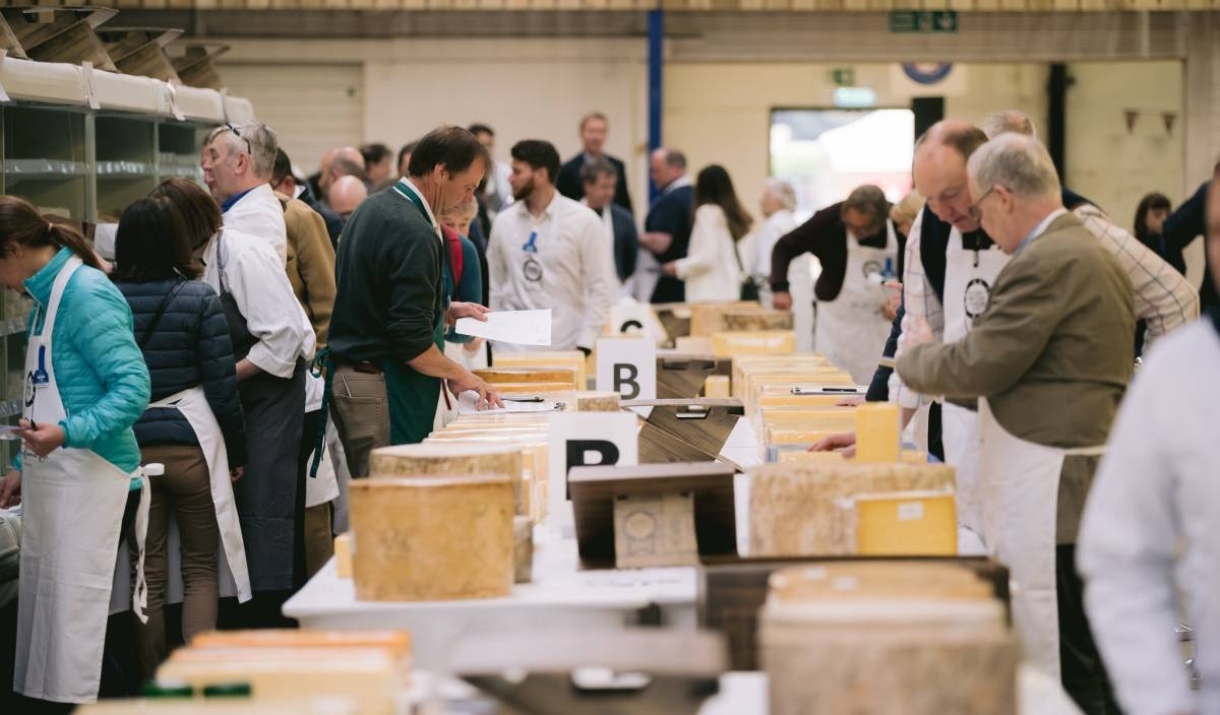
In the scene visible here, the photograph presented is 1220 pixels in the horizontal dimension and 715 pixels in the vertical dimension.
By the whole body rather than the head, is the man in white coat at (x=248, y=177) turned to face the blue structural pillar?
no

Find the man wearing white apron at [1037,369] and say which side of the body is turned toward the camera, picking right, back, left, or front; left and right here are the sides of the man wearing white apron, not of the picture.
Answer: left

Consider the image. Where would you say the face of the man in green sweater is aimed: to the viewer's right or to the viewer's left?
to the viewer's right

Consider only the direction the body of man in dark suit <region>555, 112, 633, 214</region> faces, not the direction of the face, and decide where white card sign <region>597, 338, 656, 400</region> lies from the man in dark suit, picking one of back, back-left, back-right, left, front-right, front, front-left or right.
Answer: front

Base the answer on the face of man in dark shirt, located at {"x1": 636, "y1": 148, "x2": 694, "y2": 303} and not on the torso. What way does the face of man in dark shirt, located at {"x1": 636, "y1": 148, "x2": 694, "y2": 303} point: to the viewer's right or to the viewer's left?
to the viewer's left

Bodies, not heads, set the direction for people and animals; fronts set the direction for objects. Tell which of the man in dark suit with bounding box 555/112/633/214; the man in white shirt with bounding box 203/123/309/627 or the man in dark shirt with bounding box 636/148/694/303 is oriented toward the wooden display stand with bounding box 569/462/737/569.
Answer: the man in dark suit with bounding box 555/112/633/214

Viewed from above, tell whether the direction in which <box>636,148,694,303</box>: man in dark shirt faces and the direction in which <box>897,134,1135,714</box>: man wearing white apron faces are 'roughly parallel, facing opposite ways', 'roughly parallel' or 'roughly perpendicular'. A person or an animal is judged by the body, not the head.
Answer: roughly parallel

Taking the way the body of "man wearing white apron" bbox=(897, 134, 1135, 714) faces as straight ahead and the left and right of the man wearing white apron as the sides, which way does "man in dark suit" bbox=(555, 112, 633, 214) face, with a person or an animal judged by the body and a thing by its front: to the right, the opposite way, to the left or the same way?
to the left

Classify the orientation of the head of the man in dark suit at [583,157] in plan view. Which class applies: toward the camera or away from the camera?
toward the camera

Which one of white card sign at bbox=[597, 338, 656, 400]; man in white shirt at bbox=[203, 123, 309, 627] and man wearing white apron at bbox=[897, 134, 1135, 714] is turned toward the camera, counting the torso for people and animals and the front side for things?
the white card sign

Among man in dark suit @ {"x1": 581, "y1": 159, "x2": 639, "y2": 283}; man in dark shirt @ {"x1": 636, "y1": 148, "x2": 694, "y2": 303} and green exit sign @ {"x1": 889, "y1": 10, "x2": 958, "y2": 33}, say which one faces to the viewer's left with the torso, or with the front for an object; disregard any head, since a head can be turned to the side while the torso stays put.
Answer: man in dark shirt @ {"x1": 636, "y1": 148, "x2": 694, "y2": 303}

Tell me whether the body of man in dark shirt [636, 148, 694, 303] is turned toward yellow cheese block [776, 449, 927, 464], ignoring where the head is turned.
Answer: no

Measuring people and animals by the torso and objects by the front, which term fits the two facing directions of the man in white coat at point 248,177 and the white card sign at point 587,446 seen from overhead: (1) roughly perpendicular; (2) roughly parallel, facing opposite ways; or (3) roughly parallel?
roughly perpendicular

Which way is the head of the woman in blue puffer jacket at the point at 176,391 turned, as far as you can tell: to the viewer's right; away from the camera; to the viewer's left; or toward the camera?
away from the camera

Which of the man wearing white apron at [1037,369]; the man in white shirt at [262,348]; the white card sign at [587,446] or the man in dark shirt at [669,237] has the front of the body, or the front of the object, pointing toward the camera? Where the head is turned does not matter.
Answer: the white card sign

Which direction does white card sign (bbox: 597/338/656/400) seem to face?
toward the camera

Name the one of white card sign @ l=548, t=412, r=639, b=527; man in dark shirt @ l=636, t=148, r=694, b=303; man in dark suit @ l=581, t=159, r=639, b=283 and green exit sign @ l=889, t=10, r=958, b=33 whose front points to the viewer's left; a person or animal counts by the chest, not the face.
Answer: man in dark shirt @ l=636, t=148, r=694, b=303
